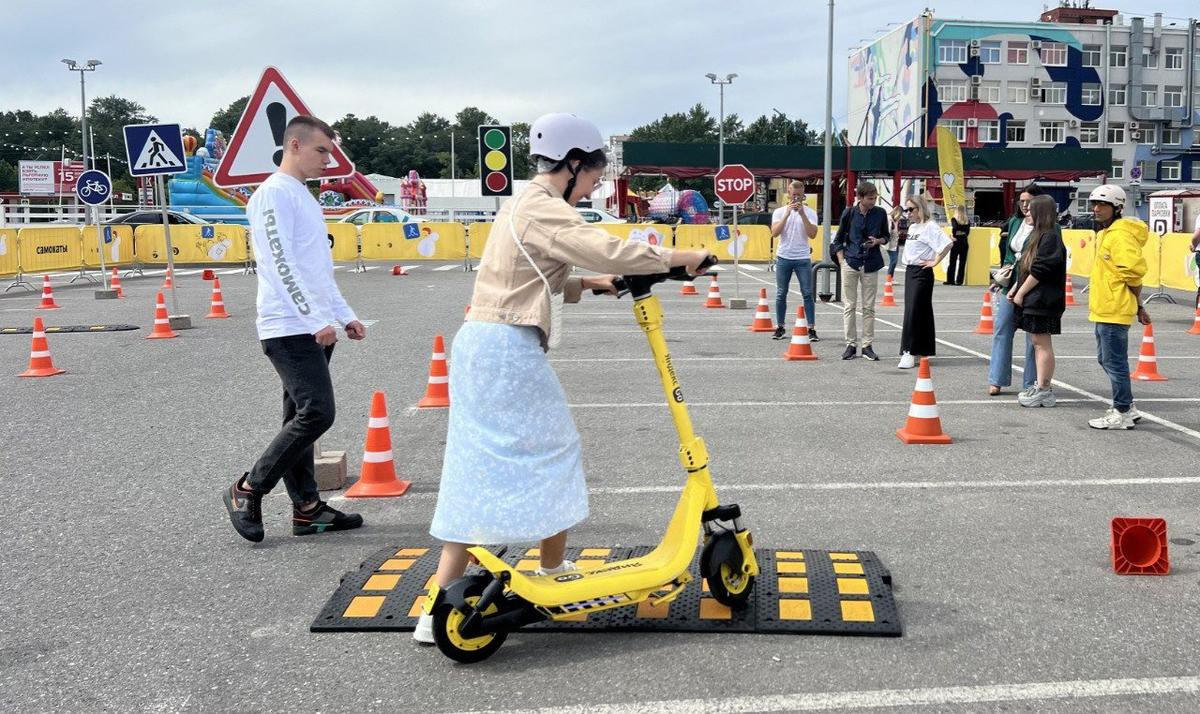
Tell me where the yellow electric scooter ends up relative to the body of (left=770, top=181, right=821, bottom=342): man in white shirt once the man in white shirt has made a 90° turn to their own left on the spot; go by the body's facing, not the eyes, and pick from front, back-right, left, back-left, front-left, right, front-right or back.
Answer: right

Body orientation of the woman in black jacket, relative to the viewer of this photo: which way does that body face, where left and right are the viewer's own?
facing to the left of the viewer

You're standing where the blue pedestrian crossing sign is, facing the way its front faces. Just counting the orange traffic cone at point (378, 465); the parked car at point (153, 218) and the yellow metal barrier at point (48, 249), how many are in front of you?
1

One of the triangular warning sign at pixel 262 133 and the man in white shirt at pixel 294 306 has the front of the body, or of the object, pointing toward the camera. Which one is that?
the triangular warning sign

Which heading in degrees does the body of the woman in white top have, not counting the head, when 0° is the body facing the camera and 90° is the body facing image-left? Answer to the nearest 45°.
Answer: approximately 45°

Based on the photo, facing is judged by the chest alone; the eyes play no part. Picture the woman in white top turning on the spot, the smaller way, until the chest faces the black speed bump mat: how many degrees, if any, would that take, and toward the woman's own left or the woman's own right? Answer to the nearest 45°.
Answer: approximately 45° to the woman's own left

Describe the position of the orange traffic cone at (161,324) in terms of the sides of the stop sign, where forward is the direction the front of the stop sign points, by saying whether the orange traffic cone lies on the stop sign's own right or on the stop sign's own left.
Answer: on the stop sign's own right

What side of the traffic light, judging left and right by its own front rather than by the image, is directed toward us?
front

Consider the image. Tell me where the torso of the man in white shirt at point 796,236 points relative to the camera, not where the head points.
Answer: toward the camera

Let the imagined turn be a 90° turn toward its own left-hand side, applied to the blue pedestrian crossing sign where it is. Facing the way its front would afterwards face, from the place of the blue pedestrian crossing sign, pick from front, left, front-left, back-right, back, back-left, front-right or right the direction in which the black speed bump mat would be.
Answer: right

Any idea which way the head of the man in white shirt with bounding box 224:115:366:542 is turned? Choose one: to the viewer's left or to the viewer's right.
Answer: to the viewer's right

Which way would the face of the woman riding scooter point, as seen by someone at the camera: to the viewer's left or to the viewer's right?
to the viewer's right

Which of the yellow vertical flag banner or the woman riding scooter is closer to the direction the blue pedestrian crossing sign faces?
the woman riding scooter

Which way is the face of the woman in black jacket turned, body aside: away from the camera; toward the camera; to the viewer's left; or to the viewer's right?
to the viewer's left

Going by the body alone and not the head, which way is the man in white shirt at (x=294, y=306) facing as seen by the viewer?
to the viewer's right

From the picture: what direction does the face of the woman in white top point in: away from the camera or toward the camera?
toward the camera
